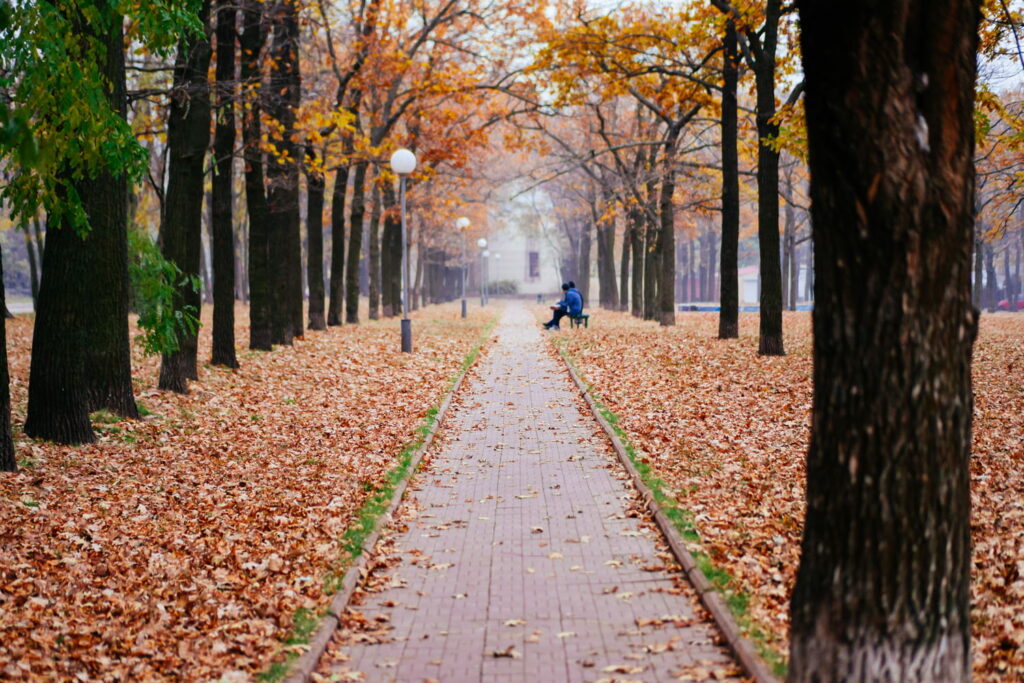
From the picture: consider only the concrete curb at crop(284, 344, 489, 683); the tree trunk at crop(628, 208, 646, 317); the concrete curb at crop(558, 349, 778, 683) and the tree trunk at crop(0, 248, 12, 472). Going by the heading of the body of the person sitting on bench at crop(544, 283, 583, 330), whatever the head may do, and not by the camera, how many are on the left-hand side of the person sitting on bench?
3

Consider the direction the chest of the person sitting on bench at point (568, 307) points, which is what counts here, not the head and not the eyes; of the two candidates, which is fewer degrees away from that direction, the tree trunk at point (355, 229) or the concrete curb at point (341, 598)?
the tree trunk

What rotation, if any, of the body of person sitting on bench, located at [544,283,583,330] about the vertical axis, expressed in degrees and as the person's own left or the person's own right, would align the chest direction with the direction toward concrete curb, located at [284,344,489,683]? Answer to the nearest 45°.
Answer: approximately 90° to the person's own left

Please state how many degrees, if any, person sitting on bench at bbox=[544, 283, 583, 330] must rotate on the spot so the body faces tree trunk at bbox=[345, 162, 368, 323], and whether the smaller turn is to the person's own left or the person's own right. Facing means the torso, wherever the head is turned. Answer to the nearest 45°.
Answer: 0° — they already face it

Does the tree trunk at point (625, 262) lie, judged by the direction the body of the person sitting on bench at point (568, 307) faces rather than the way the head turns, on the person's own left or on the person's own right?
on the person's own right

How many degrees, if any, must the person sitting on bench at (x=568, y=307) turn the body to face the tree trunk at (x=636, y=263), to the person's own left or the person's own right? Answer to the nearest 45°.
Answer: approximately 90° to the person's own right

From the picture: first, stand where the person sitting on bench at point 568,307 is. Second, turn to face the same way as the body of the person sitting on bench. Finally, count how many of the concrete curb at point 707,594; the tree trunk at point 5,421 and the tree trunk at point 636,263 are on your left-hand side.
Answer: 2

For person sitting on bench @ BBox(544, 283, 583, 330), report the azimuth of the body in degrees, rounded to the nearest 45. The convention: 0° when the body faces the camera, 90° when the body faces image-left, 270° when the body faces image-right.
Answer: approximately 90°

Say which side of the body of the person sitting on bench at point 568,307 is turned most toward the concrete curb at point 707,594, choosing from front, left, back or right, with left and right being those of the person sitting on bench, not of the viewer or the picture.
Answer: left
